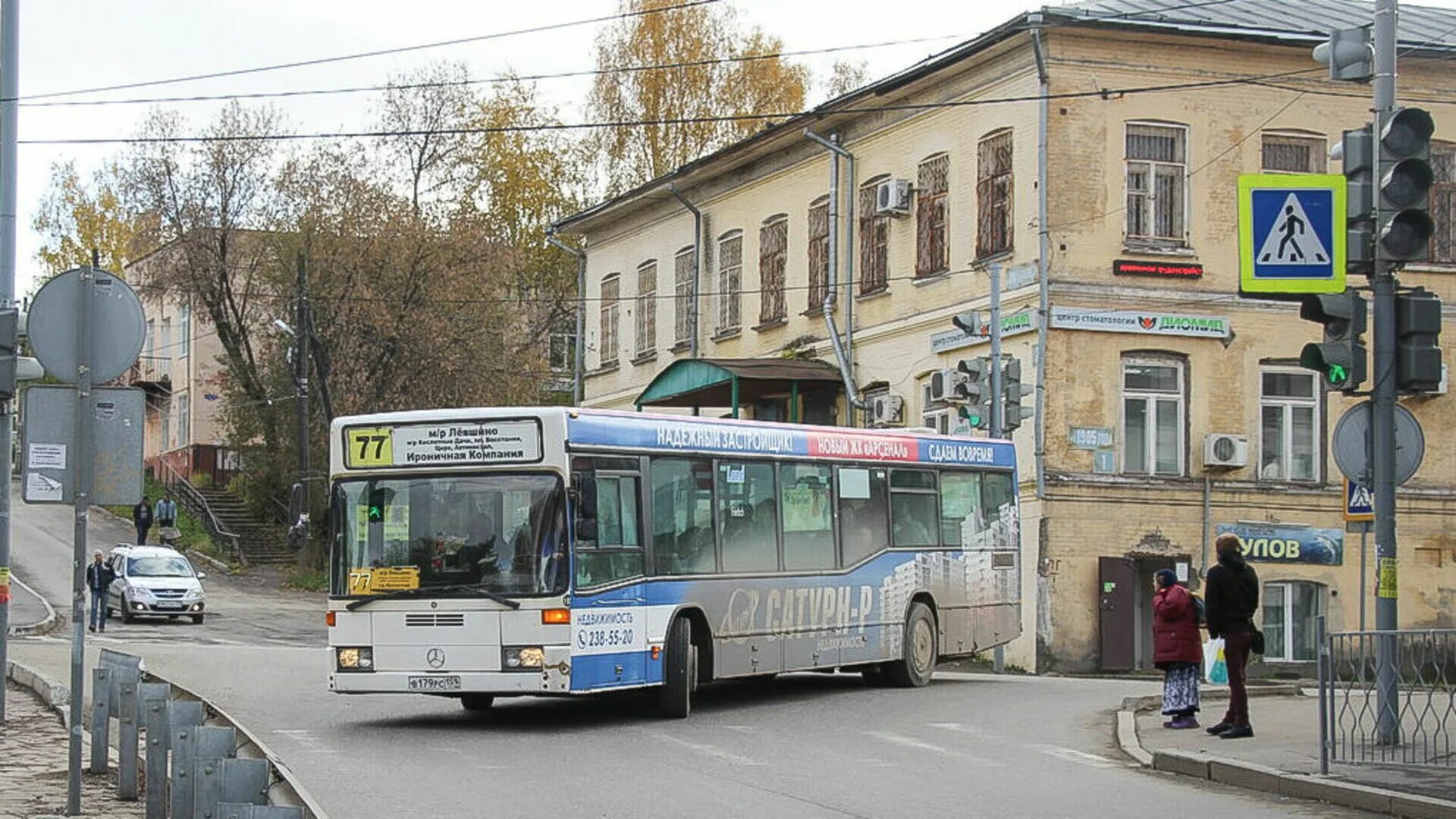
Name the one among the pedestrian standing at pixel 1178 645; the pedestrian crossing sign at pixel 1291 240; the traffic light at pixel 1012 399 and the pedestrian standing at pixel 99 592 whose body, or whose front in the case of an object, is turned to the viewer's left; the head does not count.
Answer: the pedestrian standing at pixel 1178 645

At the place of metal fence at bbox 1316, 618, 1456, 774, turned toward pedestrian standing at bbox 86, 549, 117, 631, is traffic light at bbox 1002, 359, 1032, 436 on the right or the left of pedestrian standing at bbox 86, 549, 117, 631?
right

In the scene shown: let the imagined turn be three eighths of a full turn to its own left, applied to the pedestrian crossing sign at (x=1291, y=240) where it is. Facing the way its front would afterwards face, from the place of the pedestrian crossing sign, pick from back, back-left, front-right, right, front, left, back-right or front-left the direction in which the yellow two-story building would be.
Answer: front-left

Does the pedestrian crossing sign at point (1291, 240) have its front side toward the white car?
no

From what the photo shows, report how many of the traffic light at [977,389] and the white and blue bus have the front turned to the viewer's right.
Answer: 0

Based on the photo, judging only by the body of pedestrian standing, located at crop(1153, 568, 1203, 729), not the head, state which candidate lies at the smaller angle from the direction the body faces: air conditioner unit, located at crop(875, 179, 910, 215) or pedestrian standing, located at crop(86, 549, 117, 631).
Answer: the pedestrian standing

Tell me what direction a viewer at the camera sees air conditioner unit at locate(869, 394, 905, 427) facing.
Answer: facing the viewer and to the left of the viewer

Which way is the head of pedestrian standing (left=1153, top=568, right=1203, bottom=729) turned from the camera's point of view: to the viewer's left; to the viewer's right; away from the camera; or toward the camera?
to the viewer's left

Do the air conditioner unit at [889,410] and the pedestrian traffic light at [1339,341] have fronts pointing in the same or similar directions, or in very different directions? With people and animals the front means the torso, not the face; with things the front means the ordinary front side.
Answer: same or similar directions

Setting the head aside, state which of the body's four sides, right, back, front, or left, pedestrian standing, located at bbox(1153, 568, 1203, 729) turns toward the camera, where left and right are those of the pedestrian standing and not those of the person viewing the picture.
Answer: left

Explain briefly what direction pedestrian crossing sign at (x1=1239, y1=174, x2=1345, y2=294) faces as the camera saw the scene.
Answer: facing the viewer

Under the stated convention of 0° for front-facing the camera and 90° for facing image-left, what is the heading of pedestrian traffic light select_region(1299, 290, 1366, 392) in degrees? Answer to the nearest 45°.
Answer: approximately 45°

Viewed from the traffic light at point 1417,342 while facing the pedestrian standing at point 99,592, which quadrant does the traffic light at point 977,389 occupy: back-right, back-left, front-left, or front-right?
front-right

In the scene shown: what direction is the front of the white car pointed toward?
toward the camera
